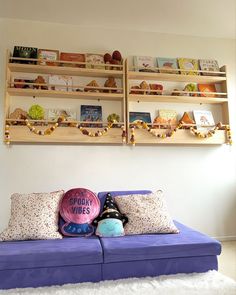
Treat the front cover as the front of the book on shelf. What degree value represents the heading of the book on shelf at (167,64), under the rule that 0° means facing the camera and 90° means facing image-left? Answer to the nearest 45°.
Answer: approximately 0°

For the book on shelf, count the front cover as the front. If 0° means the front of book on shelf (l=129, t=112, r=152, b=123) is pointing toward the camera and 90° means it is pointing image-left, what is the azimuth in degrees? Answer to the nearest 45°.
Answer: approximately 0°

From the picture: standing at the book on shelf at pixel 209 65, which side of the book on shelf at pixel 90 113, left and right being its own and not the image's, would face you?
left

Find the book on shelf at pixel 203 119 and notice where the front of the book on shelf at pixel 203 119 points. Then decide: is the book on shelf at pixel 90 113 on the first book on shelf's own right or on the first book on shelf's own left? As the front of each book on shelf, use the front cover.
on the first book on shelf's own right

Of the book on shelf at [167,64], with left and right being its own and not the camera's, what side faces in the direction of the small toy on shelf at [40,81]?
right

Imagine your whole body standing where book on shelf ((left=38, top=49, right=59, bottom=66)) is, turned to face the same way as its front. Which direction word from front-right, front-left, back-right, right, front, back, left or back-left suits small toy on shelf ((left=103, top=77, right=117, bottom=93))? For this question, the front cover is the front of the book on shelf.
left
